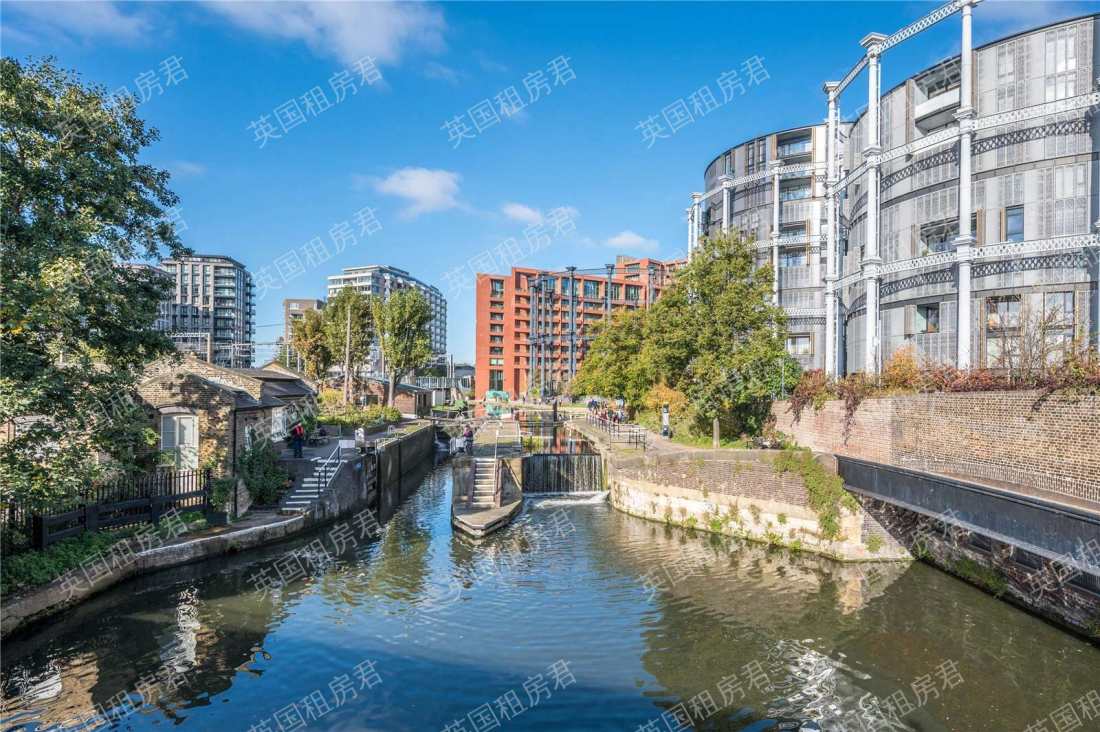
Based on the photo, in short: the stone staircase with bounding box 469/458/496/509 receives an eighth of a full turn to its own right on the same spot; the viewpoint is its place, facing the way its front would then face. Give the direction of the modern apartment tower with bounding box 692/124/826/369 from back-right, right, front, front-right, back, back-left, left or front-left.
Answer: back

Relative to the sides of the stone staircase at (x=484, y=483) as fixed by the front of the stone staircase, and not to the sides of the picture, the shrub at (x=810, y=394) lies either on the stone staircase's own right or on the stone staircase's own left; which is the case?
on the stone staircase's own left

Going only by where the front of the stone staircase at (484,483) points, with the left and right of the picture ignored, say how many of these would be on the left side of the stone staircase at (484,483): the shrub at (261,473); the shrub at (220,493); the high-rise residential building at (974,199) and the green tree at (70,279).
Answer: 1

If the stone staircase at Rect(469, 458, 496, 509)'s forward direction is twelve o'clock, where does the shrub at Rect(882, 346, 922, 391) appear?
The shrub is roughly at 10 o'clock from the stone staircase.

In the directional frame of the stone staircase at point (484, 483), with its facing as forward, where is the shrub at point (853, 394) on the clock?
The shrub is roughly at 10 o'clock from the stone staircase.

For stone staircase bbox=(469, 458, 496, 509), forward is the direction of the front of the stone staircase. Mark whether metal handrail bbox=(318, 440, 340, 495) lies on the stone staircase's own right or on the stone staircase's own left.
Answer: on the stone staircase's own right

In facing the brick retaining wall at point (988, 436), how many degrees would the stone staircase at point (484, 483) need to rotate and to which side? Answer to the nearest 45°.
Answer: approximately 45° to its left

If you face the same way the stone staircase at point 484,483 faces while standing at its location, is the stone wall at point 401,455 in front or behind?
behind

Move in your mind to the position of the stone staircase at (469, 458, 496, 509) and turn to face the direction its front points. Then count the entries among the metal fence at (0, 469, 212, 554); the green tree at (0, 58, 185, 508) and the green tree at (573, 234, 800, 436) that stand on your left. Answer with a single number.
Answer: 1

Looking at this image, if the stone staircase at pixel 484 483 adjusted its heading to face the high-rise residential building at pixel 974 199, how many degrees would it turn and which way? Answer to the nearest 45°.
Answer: approximately 90° to its left

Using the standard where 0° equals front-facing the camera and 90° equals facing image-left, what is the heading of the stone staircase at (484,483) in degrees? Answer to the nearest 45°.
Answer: approximately 0°

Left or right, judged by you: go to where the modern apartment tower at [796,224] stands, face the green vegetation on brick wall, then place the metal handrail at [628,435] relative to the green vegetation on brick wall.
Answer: right
